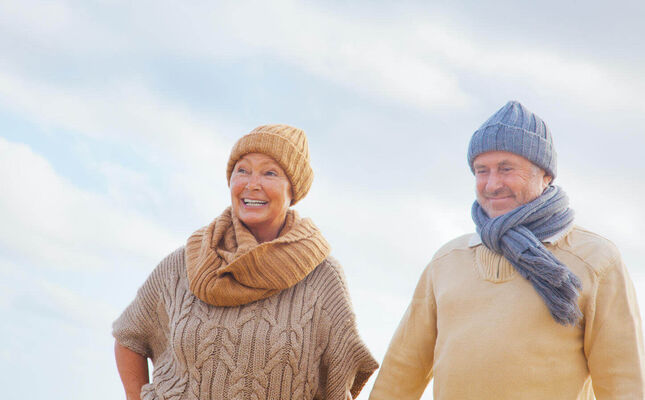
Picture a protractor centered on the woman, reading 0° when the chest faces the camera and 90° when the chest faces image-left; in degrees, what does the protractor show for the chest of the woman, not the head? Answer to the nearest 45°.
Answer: approximately 0°

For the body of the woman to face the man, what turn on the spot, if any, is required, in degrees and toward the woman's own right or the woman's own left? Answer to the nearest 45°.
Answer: approximately 45° to the woman's own left
